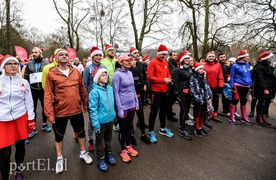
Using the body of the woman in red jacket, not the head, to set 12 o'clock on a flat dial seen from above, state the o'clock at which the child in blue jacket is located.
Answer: The child in blue jacket is roughly at 1 o'clock from the woman in red jacket.

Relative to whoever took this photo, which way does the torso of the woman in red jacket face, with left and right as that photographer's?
facing the viewer
